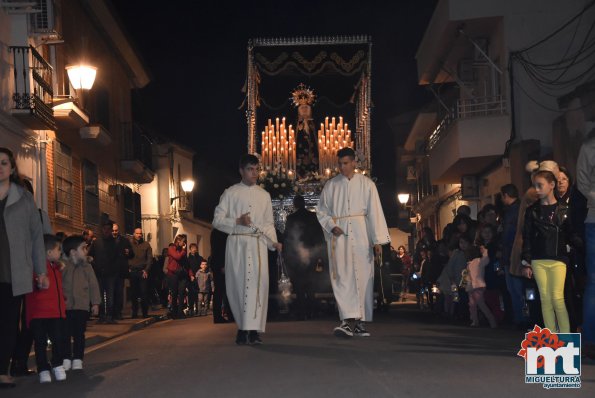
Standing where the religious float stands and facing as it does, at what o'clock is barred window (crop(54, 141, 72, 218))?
The barred window is roughly at 3 o'clock from the religious float.

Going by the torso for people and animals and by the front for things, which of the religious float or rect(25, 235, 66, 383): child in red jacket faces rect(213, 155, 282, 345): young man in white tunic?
the religious float

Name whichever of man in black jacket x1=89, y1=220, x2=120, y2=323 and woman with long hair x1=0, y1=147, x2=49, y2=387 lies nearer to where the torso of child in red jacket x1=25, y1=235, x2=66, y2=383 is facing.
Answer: the woman with long hair

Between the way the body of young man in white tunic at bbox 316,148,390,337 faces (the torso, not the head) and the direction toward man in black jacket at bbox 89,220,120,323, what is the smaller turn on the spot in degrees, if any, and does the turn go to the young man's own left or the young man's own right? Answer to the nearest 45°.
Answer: approximately 135° to the young man's own right

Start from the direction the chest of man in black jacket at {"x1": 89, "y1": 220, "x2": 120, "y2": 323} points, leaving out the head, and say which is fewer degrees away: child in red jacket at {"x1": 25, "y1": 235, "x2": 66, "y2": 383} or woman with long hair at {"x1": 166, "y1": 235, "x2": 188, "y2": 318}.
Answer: the child in red jacket

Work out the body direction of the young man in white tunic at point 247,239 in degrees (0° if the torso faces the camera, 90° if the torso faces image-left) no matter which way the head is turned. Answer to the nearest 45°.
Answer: approximately 0°

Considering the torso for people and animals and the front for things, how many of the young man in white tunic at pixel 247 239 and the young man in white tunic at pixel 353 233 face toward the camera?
2

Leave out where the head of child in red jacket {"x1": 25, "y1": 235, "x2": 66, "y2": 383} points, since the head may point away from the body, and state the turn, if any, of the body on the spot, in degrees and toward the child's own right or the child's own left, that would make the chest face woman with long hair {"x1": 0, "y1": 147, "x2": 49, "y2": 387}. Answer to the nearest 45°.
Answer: approximately 90° to the child's own right
